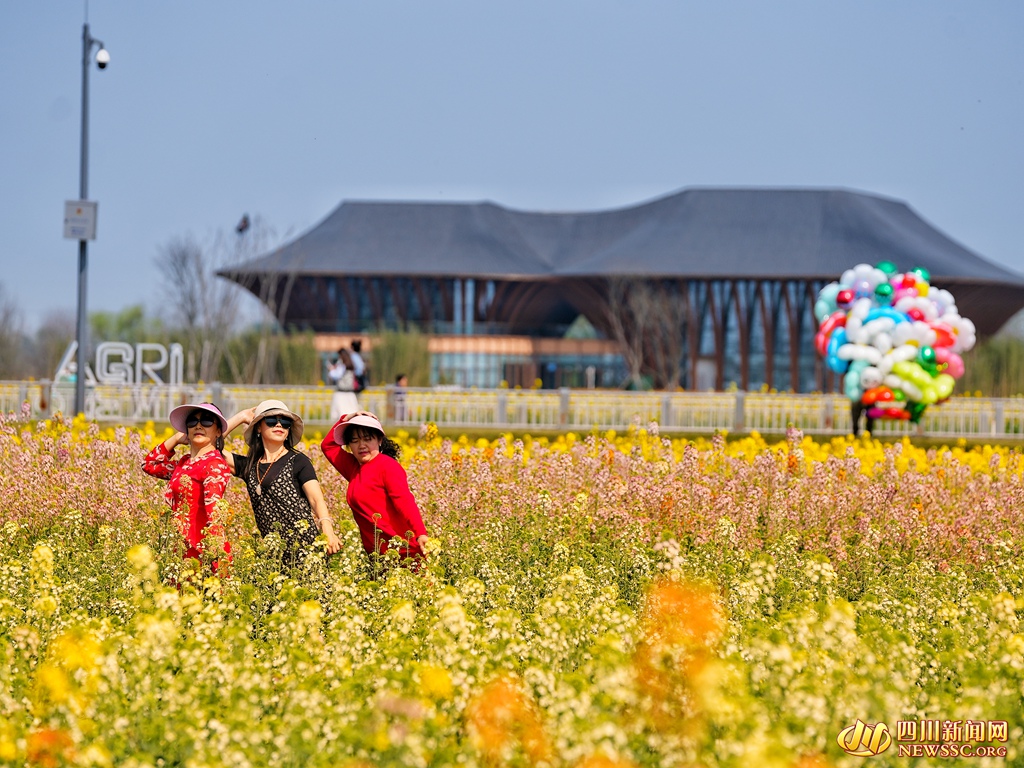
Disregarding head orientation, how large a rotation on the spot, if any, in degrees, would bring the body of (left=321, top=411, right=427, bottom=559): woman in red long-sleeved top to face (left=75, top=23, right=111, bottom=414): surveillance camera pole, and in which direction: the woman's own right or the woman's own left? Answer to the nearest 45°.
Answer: approximately 135° to the woman's own right

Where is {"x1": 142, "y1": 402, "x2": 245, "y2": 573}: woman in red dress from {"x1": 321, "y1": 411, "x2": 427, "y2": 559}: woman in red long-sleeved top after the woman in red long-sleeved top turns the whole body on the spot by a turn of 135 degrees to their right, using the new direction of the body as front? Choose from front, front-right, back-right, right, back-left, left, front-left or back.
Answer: left

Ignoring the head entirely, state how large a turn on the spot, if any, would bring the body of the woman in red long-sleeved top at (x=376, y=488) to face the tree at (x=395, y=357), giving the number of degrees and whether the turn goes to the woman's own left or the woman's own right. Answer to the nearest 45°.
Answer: approximately 135° to the woman's own right

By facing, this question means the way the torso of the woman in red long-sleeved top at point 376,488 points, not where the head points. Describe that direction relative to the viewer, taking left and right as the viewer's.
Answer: facing the viewer and to the left of the viewer

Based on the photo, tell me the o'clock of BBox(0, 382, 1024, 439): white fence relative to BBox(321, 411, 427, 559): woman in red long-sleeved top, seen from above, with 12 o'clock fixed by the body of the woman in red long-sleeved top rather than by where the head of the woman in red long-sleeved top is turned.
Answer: The white fence is roughly at 5 o'clock from the woman in red long-sleeved top.

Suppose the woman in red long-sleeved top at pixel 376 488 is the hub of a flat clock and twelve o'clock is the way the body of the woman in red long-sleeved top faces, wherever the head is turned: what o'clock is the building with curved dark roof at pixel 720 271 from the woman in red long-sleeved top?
The building with curved dark roof is roughly at 5 o'clock from the woman in red long-sleeved top.

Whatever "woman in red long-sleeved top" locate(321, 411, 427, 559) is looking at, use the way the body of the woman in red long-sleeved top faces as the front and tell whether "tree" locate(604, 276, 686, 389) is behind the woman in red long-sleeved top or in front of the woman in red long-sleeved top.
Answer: behind

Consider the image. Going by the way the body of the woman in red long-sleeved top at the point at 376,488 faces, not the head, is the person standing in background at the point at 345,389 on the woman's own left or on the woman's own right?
on the woman's own right

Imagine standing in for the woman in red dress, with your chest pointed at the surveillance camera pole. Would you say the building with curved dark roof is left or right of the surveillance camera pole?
right

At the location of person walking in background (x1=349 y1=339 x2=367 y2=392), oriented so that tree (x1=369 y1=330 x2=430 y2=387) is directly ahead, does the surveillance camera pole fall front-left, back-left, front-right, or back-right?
back-left
